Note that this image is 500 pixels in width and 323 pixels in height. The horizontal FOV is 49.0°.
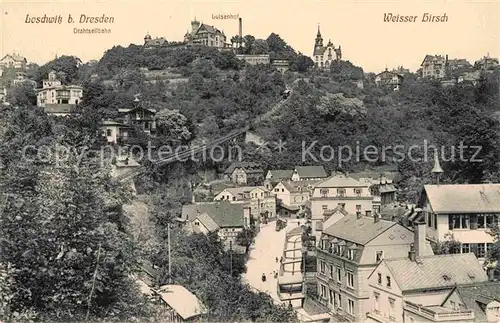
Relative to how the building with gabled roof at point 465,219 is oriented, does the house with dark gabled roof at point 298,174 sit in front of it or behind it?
behind

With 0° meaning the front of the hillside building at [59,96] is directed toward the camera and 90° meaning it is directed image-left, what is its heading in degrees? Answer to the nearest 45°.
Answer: approximately 0°

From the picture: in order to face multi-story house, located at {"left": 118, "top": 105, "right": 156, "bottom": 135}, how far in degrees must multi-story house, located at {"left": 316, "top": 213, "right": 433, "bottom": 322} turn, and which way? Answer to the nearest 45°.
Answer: approximately 90° to its right

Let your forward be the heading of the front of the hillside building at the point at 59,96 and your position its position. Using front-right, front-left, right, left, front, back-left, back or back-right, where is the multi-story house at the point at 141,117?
front-left

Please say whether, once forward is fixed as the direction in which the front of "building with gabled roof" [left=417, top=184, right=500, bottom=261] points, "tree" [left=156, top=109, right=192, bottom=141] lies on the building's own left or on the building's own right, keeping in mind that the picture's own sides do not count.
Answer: on the building's own right

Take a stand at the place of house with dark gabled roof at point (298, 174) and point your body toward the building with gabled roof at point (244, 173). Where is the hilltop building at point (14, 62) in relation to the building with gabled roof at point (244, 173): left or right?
right

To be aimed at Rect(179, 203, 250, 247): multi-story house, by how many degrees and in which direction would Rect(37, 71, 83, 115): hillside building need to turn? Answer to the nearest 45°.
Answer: approximately 45° to its left

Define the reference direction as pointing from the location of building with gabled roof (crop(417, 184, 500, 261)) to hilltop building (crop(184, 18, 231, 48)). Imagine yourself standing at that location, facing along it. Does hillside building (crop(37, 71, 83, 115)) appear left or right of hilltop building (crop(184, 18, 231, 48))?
left

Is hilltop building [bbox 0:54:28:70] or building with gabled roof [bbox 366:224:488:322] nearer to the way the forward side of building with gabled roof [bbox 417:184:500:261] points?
the building with gabled roof

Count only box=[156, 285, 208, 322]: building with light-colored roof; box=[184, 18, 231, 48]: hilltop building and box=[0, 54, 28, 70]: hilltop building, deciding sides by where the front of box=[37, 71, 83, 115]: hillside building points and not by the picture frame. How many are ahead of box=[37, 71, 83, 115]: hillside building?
1

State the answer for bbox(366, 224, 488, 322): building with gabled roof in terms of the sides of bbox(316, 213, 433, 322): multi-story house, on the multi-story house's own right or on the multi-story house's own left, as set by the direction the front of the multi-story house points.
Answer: on the multi-story house's own left

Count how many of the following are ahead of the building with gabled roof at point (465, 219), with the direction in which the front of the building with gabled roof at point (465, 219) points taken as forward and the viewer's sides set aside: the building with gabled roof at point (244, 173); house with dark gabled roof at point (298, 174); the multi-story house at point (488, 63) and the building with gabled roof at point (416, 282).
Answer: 1

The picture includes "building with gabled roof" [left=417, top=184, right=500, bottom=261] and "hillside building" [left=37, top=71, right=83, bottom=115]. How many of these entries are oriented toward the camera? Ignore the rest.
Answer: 2

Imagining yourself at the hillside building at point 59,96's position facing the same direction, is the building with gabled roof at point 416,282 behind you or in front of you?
in front

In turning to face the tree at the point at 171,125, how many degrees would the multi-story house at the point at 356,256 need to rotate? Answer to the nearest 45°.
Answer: approximately 90° to its right

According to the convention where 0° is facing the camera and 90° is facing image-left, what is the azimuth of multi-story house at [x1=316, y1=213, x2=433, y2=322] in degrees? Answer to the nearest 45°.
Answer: approximately 45°
